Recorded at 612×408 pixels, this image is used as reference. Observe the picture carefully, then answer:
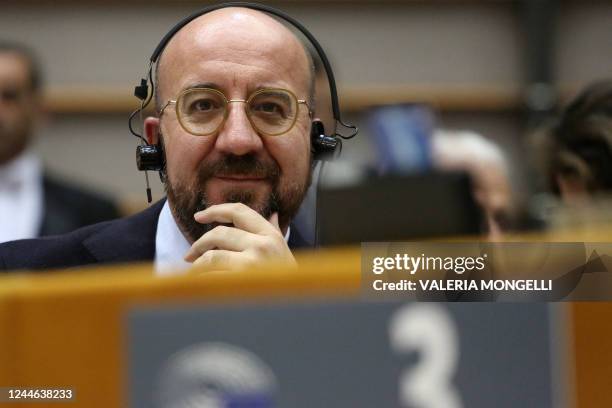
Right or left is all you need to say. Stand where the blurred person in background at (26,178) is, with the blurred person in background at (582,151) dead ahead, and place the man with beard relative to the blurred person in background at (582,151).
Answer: right

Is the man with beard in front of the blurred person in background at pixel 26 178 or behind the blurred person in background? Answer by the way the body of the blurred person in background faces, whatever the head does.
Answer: in front

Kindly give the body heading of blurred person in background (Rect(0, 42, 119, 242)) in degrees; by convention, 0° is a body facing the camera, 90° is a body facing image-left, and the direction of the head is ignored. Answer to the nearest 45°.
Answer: approximately 0°

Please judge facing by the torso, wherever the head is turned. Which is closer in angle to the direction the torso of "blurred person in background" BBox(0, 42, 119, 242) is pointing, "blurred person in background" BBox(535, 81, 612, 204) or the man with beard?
the man with beard

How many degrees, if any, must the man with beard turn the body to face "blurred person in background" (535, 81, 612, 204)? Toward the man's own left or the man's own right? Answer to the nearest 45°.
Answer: approximately 135° to the man's own left

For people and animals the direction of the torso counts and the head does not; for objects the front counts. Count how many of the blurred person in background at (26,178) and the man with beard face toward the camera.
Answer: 2

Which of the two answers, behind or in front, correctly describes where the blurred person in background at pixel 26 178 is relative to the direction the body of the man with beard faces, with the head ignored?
behind

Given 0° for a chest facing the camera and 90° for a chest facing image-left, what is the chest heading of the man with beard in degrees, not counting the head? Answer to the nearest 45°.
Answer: approximately 0°

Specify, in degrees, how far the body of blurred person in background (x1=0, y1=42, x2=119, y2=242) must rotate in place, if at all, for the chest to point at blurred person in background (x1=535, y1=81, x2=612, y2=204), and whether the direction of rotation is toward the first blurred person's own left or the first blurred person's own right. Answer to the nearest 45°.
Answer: approximately 90° to the first blurred person's own left
